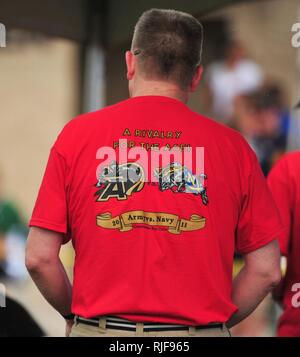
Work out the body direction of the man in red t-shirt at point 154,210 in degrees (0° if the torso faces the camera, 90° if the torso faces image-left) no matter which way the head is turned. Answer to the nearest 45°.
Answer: approximately 180°

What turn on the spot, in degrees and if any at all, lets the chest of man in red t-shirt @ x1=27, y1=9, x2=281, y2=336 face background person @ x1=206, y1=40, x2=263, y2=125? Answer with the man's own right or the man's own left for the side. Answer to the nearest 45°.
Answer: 0° — they already face them

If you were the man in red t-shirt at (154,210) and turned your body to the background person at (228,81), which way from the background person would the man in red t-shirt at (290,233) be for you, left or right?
right

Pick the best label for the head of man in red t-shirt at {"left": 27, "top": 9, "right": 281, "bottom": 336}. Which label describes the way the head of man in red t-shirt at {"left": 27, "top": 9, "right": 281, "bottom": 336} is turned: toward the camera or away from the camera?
away from the camera

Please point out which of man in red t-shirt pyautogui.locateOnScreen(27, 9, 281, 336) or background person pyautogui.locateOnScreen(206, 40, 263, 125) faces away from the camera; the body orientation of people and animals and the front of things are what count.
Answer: the man in red t-shirt

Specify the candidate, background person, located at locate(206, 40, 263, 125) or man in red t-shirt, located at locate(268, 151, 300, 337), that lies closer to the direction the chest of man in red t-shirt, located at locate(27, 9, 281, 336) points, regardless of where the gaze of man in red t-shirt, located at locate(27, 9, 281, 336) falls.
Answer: the background person

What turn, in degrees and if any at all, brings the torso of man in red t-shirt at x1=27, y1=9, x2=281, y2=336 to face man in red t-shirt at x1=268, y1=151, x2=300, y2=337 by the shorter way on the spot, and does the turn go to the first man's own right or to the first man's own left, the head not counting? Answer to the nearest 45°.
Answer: approximately 45° to the first man's own right
